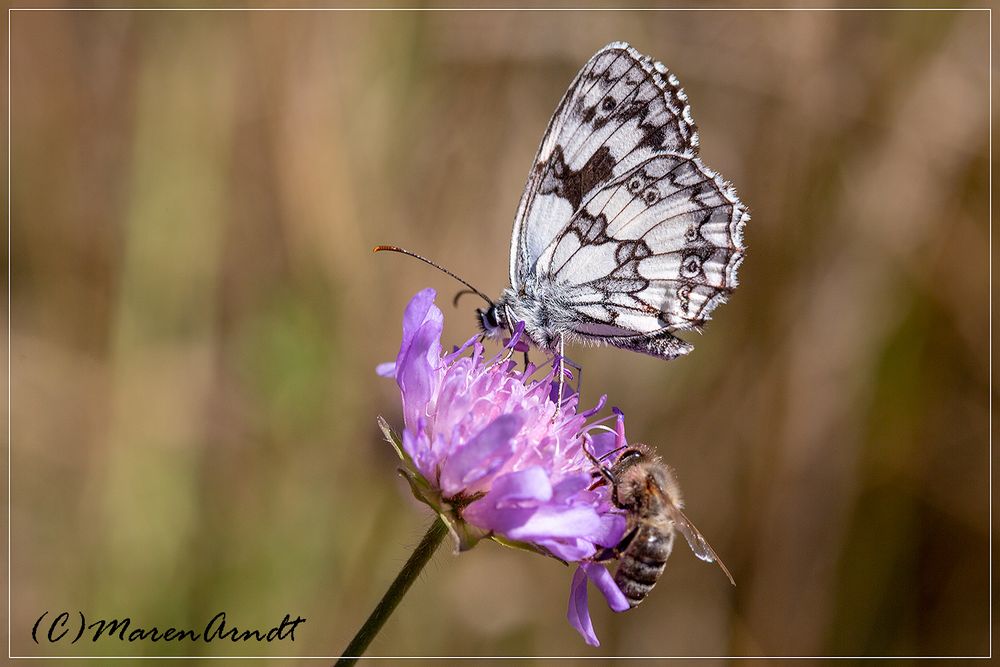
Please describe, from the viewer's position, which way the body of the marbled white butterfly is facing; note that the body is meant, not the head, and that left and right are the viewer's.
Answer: facing to the left of the viewer
